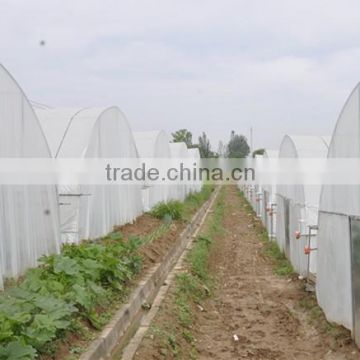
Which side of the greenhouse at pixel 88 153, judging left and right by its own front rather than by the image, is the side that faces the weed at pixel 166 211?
left

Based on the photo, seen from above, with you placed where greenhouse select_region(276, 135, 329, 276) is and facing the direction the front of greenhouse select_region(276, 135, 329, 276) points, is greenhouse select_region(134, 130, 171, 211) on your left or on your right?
on your right

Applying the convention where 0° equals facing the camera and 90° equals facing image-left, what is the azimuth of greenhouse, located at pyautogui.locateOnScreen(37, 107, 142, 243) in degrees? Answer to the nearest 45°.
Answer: approximately 315°

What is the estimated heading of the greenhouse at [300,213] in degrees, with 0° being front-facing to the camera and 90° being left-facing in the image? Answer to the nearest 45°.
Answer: approximately 45°

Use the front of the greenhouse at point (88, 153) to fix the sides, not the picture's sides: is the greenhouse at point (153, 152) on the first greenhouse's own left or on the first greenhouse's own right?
on the first greenhouse's own left
